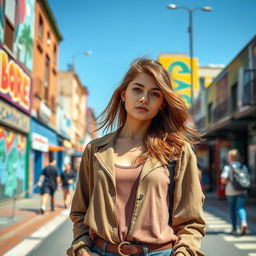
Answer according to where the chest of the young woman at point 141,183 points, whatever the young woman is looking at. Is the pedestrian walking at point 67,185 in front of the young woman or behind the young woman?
behind

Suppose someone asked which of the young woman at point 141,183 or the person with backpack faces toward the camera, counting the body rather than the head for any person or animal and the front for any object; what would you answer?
the young woman

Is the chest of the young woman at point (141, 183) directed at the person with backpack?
no

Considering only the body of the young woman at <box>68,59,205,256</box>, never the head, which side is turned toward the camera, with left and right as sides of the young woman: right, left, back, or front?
front

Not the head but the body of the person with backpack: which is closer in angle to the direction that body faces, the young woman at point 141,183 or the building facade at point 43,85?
the building facade

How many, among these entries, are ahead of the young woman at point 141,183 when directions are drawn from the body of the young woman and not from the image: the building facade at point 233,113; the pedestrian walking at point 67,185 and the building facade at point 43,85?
0

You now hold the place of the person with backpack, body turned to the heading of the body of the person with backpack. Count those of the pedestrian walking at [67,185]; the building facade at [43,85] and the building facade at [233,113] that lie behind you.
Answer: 0

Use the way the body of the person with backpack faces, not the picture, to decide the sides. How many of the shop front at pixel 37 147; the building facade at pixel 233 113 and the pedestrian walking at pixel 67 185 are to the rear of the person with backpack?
0

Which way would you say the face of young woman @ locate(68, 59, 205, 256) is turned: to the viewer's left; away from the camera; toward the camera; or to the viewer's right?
toward the camera

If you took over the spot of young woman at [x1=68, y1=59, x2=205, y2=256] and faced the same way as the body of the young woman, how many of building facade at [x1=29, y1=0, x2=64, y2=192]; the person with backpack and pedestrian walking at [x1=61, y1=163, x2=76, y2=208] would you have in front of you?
0

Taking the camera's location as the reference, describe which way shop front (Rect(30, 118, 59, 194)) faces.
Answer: facing the viewer and to the right of the viewer

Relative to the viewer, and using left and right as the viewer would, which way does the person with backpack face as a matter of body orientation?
facing away from the viewer and to the left of the viewer

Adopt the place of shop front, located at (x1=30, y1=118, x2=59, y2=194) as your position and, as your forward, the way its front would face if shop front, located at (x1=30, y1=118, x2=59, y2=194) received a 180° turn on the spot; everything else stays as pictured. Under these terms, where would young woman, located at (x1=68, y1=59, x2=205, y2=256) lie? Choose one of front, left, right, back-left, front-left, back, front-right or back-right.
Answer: back-left

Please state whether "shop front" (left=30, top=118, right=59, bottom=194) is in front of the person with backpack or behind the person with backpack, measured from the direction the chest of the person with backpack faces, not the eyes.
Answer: in front

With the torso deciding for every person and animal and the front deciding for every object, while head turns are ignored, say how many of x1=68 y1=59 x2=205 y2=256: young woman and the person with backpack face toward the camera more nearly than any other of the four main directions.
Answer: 1
